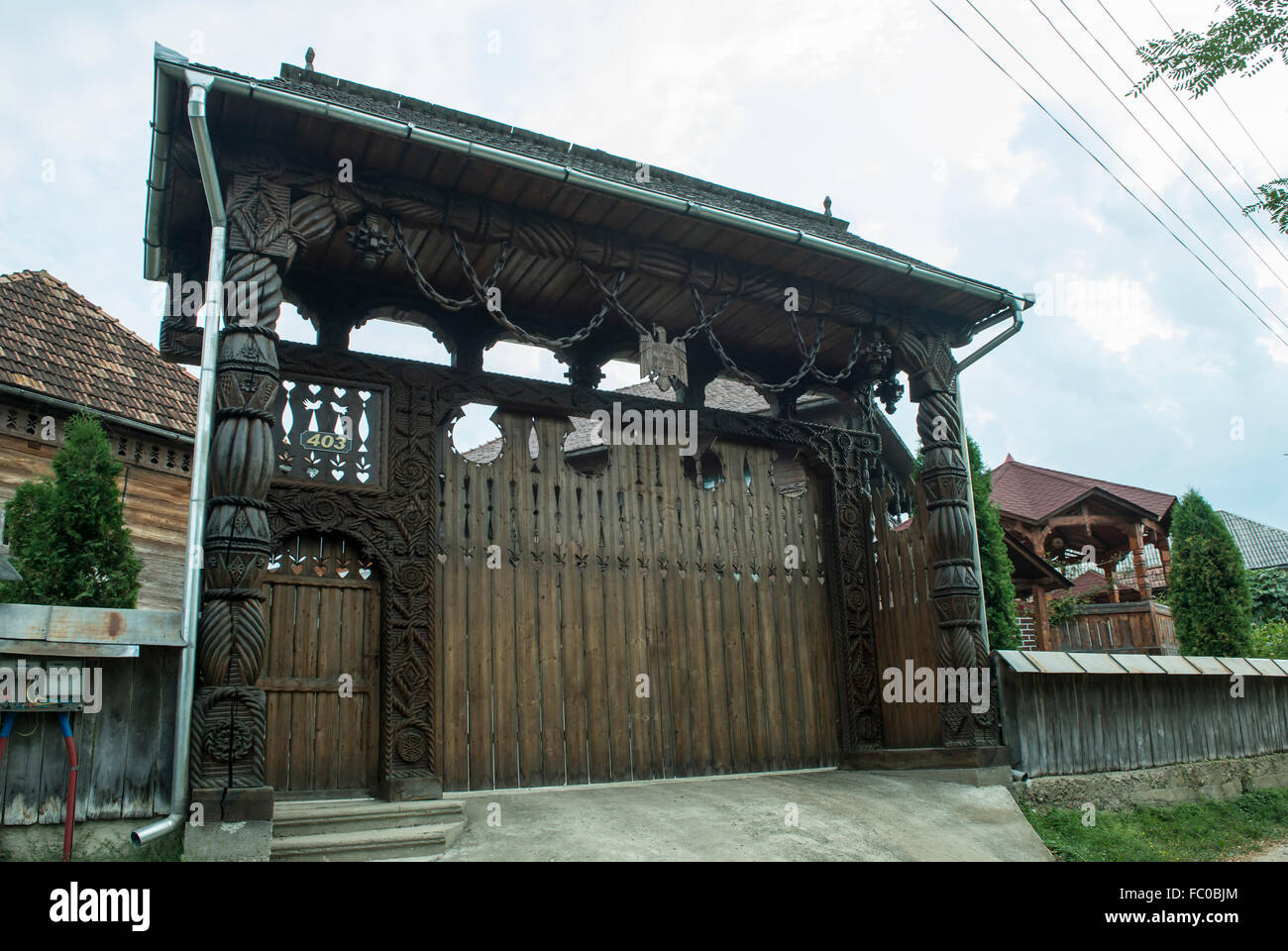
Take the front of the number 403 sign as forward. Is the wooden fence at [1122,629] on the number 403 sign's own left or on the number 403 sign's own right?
on the number 403 sign's own left

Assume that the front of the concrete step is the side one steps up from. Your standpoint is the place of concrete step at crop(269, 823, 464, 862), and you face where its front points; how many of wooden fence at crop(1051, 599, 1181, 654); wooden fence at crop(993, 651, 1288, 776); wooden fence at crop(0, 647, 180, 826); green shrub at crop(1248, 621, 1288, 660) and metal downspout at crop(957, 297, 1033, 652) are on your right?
1

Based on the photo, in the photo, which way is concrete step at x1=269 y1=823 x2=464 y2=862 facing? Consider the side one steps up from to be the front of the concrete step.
toward the camera

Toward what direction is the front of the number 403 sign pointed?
toward the camera

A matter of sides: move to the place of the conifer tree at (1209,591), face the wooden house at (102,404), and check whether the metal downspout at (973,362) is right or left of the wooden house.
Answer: left

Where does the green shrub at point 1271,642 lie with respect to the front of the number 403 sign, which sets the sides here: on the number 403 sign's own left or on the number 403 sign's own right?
on the number 403 sign's own left

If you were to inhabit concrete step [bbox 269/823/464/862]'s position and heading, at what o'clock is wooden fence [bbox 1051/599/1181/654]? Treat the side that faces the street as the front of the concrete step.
The wooden fence is roughly at 8 o'clock from the concrete step.

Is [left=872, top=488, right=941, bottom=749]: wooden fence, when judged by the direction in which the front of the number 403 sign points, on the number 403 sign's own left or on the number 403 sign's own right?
on the number 403 sign's own left

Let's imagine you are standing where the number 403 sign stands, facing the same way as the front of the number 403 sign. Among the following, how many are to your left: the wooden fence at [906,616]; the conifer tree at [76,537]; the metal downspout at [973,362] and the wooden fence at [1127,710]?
3

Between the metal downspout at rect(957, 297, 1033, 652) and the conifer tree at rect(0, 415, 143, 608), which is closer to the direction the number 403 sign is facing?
the metal downspout

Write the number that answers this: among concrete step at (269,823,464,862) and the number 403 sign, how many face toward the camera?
2

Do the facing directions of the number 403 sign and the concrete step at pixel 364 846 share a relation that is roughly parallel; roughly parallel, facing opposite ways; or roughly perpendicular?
roughly parallel

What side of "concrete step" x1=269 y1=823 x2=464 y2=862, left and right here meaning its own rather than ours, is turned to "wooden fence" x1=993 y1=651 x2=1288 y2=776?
left

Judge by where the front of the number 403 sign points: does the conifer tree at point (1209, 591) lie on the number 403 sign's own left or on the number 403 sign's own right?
on the number 403 sign's own left
